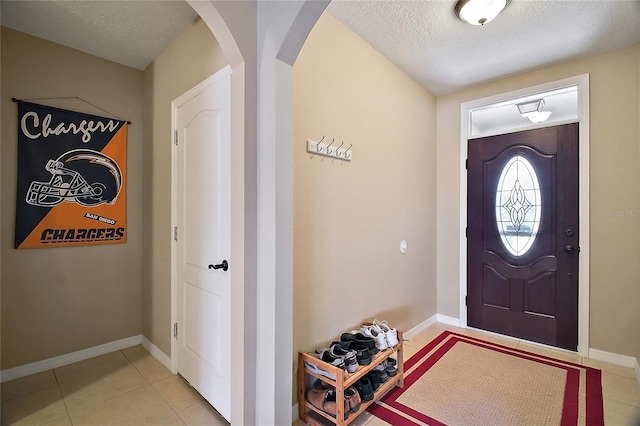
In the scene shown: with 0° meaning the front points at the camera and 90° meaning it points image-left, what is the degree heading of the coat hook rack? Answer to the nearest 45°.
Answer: approximately 315°

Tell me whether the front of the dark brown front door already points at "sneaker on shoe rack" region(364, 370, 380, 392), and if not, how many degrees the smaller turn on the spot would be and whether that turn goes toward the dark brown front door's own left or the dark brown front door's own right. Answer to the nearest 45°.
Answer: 0° — it already faces it

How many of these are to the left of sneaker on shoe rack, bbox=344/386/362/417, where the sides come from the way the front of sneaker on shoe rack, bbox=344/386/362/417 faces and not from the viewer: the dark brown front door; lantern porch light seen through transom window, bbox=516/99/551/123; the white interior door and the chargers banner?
2

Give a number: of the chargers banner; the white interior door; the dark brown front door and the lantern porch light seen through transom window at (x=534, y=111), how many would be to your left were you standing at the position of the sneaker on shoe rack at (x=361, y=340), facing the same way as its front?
2

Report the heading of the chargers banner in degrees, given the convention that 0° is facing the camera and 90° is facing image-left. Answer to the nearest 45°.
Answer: approximately 315°

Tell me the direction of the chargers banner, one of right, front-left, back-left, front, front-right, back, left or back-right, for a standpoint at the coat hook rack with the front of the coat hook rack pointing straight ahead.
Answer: back-right
